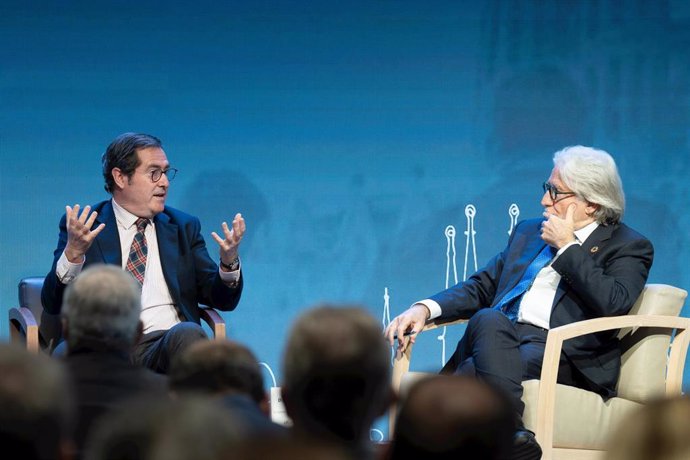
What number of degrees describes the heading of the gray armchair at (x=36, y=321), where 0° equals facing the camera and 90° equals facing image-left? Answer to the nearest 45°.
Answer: approximately 315°

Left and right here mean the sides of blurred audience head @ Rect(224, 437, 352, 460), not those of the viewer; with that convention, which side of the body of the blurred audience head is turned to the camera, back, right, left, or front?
back

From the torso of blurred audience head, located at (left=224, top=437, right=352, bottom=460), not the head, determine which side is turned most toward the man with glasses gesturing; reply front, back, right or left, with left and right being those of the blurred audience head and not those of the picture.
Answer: front

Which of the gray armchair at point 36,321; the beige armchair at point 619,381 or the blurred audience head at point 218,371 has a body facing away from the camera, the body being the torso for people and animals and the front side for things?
the blurred audience head

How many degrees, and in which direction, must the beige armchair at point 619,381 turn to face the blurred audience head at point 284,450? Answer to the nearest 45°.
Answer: approximately 45° to its left

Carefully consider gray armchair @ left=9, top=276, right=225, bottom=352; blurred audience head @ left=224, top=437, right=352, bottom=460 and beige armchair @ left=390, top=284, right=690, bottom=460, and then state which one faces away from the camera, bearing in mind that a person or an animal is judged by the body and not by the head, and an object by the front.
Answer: the blurred audience head

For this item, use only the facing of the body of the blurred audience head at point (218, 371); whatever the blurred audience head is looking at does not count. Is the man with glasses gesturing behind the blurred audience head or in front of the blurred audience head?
in front

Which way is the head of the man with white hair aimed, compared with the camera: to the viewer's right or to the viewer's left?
to the viewer's left

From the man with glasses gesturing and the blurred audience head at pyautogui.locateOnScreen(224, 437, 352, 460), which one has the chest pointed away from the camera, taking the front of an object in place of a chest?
the blurred audience head

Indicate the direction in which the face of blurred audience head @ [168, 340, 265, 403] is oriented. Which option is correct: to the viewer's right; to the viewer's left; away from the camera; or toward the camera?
away from the camera

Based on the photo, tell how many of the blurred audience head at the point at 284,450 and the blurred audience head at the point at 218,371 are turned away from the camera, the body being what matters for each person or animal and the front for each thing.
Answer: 2

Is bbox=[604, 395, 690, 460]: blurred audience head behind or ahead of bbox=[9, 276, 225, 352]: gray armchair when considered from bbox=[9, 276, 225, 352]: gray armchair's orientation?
ahead

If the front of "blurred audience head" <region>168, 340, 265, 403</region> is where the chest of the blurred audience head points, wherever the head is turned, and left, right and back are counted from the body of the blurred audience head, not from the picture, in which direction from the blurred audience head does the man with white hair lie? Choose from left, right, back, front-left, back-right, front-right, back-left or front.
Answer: front-right

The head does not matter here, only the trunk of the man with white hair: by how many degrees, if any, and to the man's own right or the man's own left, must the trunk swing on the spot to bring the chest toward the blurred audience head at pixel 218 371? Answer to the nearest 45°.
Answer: approximately 45° to the man's own left

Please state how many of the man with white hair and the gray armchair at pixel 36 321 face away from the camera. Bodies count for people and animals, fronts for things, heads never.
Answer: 0

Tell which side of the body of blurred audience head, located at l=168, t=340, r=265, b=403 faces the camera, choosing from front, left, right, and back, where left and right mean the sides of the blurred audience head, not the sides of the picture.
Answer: back

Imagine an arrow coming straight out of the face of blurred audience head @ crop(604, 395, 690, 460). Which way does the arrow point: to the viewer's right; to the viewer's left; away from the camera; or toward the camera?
away from the camera
